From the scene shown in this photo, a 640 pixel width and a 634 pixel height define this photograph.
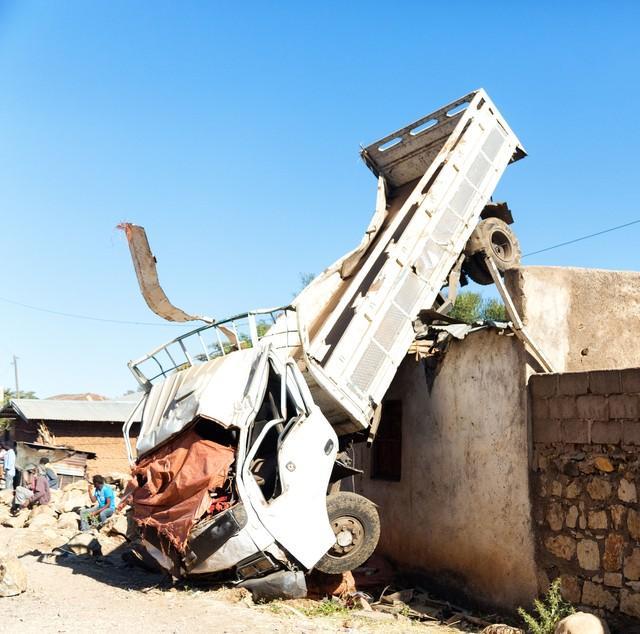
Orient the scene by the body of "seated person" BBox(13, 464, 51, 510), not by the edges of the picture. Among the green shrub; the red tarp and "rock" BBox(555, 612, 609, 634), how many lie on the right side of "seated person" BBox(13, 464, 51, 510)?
0

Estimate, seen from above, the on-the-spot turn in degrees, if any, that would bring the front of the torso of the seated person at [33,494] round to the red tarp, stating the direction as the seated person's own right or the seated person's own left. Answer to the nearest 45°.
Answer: approximately 45° to the seated person's own left

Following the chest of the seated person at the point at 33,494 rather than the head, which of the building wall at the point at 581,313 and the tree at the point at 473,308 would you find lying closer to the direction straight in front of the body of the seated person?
the building wall

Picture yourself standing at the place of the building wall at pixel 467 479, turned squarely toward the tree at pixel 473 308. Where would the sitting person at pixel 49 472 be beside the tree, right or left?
left

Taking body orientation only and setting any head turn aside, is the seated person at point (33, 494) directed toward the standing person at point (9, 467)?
no

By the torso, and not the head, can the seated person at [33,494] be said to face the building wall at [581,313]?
no

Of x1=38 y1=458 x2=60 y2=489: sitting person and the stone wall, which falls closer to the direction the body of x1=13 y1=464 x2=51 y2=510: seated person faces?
the stone wall

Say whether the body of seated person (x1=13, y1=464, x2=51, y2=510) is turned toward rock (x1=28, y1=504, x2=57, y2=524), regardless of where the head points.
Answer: no
